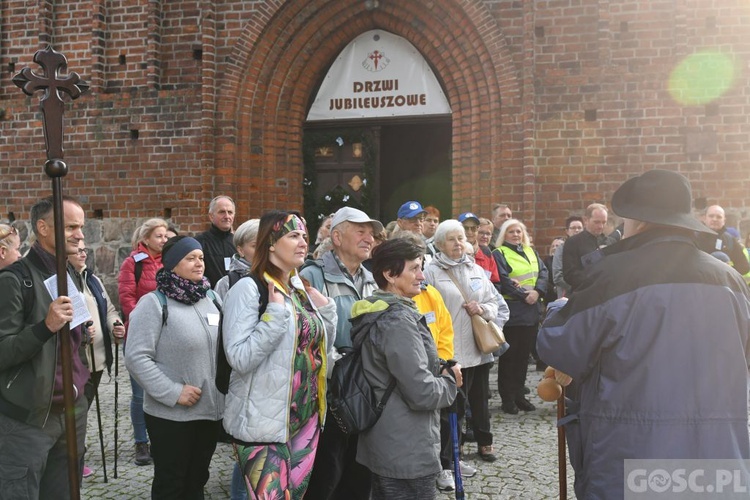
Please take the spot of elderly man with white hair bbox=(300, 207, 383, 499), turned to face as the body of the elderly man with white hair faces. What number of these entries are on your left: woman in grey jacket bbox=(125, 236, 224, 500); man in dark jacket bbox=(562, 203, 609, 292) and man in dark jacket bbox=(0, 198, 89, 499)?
1

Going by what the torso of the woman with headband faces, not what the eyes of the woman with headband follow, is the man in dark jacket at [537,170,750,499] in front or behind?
in front

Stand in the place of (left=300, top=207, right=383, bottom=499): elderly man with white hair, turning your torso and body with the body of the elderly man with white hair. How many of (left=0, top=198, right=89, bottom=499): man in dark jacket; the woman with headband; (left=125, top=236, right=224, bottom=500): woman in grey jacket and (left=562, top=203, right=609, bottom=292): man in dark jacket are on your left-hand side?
1

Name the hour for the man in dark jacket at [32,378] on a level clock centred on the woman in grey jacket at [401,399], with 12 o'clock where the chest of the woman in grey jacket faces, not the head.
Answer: The man in dark jacket is roughly at 6 o'clock from the woman in grey jacket.

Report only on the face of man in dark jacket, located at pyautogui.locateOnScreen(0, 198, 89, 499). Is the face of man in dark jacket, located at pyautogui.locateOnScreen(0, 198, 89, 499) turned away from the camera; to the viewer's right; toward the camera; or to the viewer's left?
to the viewer's right

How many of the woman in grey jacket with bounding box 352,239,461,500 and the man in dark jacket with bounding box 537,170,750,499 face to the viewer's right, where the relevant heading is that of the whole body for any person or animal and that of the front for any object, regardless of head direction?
1

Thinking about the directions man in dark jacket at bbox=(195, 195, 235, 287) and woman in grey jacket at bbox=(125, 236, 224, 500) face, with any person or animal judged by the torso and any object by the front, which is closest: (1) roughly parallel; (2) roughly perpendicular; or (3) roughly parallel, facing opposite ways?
roughly parallel

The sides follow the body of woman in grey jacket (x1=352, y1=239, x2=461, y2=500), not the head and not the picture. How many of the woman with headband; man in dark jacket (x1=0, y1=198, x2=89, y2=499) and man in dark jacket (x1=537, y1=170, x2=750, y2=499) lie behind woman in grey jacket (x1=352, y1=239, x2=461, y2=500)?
2

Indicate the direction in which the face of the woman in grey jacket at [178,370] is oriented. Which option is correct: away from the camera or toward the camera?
toward the camera

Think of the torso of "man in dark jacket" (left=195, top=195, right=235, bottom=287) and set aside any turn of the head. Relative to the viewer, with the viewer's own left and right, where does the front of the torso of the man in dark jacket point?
facing the viewer and to the right of the viewer

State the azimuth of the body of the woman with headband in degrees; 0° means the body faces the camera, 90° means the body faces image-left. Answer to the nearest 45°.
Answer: approximately 315°

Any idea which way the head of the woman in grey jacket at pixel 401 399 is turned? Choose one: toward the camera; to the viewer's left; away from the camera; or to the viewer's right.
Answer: to the viewer's right

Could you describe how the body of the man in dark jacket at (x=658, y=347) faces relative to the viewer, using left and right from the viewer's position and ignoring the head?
facing away from the viewer and to the left of the viewer

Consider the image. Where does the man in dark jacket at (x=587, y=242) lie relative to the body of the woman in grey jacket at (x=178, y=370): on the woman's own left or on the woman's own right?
on the woman's own left

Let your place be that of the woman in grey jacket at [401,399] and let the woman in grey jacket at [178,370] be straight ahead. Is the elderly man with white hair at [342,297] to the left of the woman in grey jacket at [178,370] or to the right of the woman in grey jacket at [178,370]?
right

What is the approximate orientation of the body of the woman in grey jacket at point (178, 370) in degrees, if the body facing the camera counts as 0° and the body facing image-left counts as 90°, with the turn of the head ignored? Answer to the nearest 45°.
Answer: approximately 315°

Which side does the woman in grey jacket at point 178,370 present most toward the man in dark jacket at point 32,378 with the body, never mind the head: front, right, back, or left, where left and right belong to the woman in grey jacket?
right

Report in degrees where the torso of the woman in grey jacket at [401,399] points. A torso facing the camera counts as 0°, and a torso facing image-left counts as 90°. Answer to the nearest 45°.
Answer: approximately 270°
